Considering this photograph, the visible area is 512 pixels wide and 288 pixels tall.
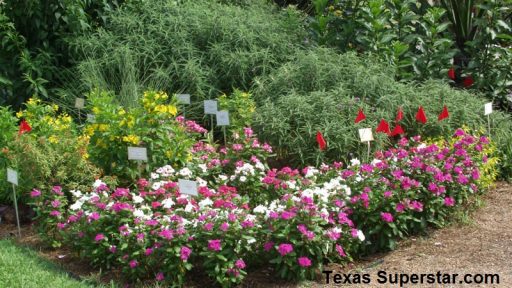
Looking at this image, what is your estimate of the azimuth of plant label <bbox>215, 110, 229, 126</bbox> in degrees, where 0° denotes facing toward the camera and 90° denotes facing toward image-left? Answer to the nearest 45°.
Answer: approximately 0°

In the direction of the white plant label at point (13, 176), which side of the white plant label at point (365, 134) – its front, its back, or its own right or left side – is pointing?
right

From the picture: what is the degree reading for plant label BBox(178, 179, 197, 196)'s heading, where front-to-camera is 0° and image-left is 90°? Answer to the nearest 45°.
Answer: approximately 0°

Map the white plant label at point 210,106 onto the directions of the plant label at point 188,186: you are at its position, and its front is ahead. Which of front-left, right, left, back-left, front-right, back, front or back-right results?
back

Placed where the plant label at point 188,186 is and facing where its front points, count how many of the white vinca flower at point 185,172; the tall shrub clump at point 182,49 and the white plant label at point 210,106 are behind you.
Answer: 3

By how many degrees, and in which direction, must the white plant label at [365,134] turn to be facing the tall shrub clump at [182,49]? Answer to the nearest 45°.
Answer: approximately 135° to its right

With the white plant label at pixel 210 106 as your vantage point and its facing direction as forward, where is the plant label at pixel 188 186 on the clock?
The plant label is roughly at 12 o'clock from the white plant label.

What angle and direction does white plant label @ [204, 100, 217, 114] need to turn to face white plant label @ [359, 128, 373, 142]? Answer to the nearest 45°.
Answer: approximately 45° to its left

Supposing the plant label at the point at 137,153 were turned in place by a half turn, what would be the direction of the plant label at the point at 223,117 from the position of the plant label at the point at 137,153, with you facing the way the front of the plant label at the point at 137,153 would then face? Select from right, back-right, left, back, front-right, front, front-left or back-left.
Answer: front-right
